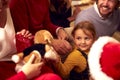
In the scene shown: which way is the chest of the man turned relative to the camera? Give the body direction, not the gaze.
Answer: toward the camera

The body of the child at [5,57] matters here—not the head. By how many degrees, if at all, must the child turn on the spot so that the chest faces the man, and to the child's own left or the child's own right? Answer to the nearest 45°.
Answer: approximately 45° to the child's own left

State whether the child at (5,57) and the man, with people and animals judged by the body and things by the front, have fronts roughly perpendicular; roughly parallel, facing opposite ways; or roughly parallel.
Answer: roughly perpendicular

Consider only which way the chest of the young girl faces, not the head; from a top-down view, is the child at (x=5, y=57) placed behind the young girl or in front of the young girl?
in front

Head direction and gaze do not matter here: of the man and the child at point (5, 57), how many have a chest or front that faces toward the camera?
1

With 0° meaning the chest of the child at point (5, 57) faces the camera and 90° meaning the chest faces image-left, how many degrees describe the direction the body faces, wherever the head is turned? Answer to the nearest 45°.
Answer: approximately 270°

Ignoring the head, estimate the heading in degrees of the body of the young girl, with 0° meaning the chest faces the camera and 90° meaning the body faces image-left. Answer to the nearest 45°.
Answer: approximately 45°

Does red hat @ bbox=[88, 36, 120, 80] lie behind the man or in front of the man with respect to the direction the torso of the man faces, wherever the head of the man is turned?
in front

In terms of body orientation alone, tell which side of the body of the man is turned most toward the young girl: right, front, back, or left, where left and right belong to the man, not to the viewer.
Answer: front

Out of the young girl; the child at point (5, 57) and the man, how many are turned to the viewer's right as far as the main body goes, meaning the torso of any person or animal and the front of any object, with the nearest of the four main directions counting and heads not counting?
1

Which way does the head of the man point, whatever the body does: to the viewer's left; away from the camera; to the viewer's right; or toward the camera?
toward the camera
